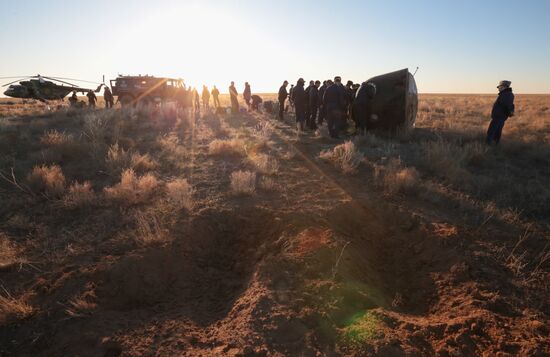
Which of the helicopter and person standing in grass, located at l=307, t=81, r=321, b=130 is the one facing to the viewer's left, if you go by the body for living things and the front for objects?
the helicopter

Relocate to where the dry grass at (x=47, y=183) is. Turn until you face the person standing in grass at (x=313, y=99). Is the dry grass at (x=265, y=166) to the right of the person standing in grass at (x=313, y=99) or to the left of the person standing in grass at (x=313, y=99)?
right

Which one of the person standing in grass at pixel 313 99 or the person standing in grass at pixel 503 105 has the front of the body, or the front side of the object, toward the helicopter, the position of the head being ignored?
the person standing in grass at pixel 503 105

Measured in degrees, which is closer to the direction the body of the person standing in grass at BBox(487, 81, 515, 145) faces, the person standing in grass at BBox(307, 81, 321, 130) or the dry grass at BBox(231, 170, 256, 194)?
the person standing in grass

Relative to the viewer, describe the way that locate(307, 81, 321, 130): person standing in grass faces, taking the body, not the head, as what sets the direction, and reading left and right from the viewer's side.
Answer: facing to the right of the viewer

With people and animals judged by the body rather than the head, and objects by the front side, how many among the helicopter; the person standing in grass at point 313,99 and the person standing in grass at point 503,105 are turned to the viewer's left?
2

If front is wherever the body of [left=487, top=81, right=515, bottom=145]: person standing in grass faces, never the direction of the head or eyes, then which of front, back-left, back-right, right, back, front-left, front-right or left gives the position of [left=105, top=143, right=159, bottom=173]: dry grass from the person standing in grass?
front-left

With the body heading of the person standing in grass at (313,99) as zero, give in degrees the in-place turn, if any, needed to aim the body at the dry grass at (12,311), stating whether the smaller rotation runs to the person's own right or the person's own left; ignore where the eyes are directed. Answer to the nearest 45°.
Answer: approximately 90° to the person's own right

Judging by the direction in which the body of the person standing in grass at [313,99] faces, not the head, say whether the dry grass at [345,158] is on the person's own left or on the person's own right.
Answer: on the person's own right

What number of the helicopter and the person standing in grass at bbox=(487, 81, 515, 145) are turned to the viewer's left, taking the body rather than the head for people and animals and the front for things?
2

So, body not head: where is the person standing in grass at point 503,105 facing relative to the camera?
to the viewer's left

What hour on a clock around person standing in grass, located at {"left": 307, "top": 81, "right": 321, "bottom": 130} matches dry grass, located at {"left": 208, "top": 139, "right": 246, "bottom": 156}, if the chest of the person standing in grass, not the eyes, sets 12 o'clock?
The dry grass is roughly at 4 o'clock from the person standing in grass.

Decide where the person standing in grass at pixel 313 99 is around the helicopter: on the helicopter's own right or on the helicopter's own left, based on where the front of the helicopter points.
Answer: on the helicopter's own left

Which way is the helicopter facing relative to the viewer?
to the viewer's left

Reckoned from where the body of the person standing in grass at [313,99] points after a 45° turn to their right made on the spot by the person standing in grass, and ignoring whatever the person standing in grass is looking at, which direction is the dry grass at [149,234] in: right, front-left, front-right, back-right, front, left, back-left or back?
front-right
